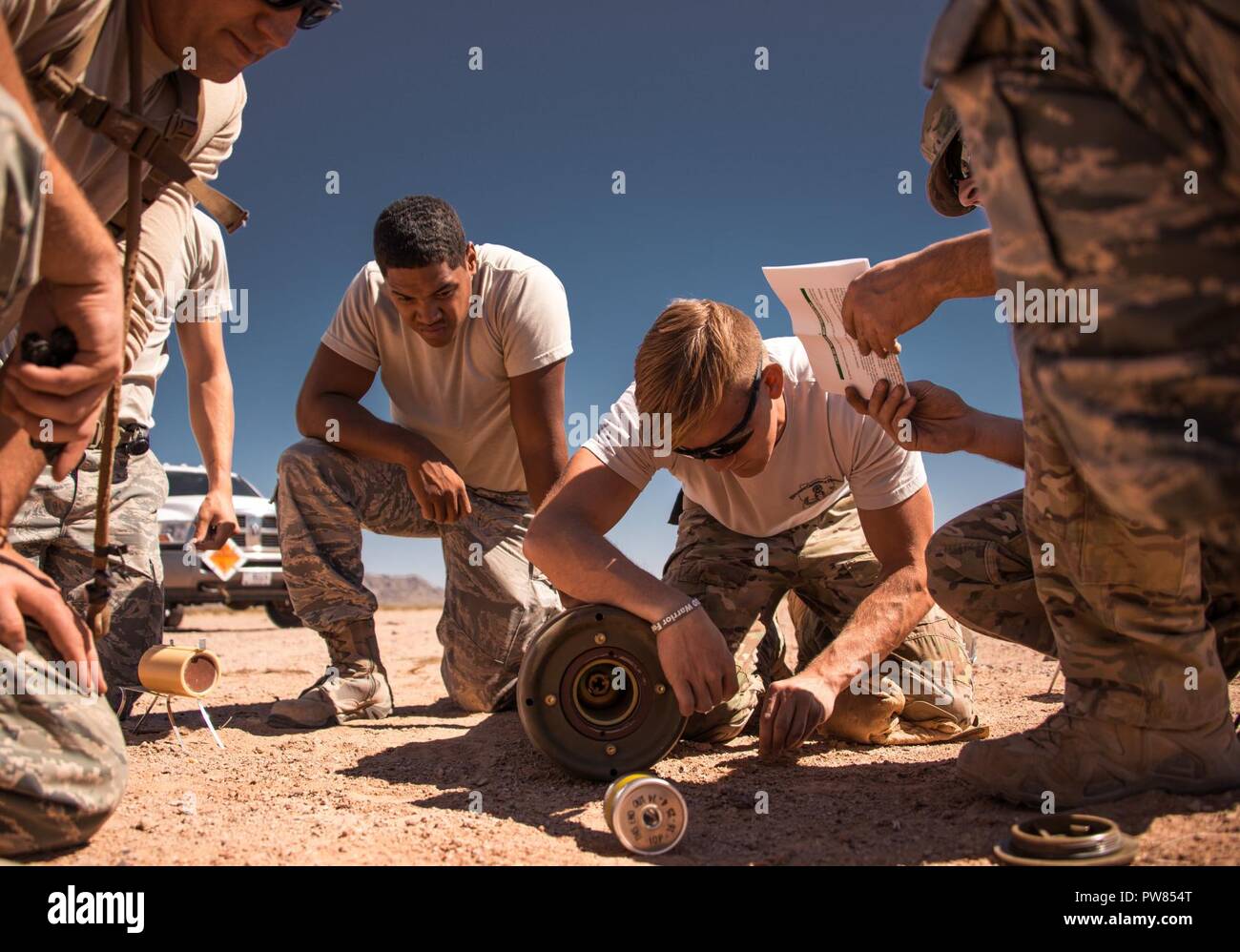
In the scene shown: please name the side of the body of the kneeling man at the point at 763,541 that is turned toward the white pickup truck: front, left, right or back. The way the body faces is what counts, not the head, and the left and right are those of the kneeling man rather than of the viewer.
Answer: right

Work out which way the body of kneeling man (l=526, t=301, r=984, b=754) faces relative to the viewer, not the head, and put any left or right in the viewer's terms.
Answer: facing the viewer and to the left of the viewer

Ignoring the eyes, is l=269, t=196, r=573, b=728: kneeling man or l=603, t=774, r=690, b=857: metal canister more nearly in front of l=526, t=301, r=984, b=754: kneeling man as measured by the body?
the metal canister

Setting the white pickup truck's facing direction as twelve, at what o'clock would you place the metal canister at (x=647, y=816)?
The metal canister is roughly at 12 o'clock from the white pickup truck.

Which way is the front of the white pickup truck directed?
toward the camera

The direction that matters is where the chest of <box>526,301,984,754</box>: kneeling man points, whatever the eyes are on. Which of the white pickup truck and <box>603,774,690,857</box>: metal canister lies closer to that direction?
the metal canister

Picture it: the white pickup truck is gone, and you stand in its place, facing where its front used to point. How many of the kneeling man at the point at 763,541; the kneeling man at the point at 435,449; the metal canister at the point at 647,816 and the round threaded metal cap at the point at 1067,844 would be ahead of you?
4

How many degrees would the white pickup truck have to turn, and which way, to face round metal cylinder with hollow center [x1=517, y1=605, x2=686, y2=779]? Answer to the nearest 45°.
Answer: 0° — it already faces it

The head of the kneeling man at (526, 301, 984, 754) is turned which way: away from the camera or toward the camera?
toward the camera

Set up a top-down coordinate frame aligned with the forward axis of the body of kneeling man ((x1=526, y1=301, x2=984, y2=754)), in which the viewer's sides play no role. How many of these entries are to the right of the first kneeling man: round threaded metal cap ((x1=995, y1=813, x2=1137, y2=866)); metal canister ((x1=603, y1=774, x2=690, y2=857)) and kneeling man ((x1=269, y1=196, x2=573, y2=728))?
1

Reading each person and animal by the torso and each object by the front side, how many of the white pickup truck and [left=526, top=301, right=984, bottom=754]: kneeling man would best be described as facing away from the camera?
0

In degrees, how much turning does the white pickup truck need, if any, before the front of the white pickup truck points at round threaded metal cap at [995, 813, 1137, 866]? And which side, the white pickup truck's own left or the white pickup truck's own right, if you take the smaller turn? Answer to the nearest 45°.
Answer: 0° — it already faces it
